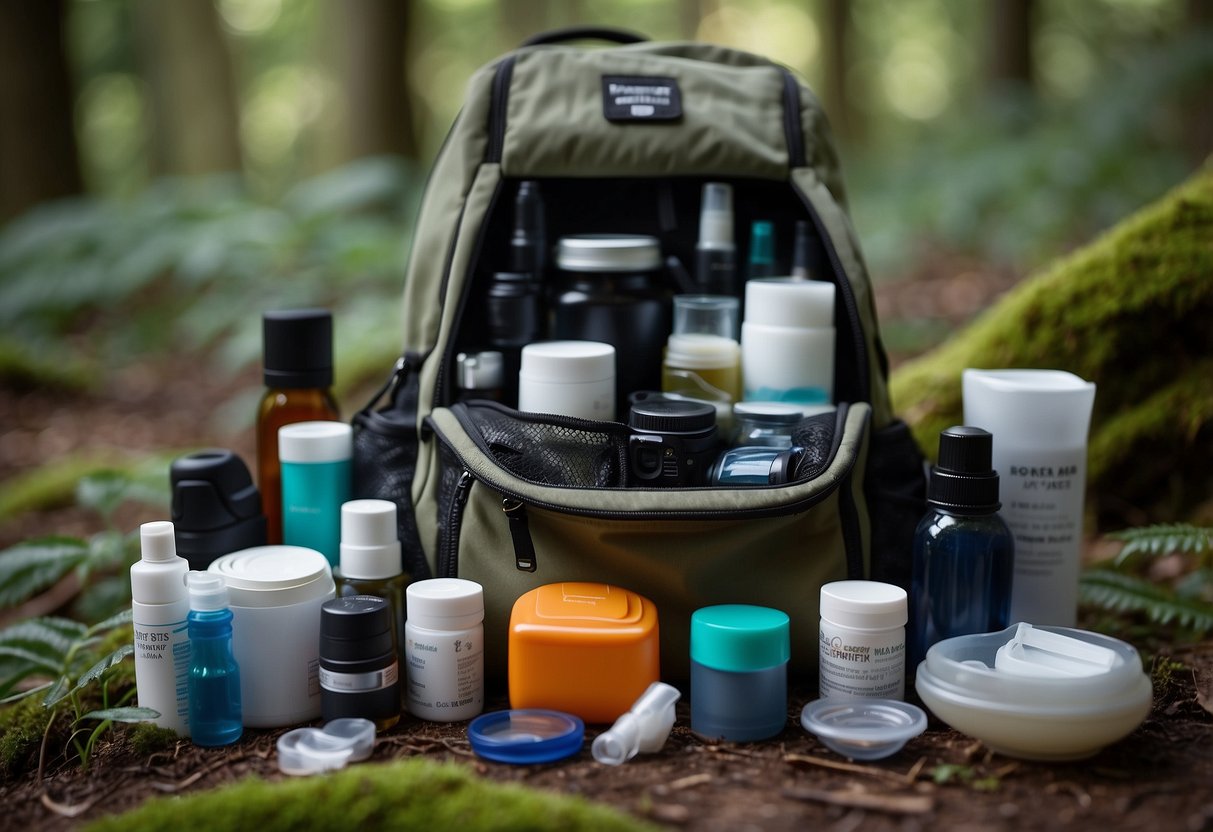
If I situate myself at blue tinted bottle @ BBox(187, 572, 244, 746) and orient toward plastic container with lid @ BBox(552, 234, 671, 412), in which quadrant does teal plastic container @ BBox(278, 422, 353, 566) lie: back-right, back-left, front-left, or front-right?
front-left

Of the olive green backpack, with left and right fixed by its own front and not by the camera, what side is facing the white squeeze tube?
left

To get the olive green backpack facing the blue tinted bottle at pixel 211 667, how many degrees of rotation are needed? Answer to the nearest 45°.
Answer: approximately 45° to its right

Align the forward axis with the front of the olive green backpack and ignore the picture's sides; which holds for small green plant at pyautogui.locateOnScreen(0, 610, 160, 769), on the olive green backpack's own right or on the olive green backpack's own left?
on the olive green backpack's own right

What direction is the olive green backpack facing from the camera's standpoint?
toward the camera

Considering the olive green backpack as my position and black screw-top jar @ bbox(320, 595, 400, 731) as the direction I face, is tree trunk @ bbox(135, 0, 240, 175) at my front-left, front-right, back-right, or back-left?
back-right

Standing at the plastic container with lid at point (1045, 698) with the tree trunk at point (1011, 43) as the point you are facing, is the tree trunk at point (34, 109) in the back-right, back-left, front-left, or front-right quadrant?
front-left

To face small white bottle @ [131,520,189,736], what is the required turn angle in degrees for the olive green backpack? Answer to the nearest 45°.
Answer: approximately 45° to its right

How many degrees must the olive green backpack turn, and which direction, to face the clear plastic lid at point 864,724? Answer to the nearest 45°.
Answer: approximately 45° to its left
